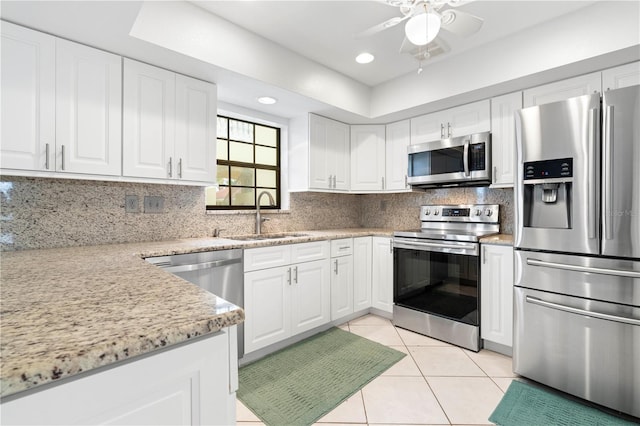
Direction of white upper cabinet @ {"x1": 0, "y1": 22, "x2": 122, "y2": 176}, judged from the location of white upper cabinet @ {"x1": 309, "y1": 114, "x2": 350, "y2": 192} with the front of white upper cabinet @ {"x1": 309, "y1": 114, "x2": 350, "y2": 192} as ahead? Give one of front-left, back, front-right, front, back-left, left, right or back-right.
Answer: right

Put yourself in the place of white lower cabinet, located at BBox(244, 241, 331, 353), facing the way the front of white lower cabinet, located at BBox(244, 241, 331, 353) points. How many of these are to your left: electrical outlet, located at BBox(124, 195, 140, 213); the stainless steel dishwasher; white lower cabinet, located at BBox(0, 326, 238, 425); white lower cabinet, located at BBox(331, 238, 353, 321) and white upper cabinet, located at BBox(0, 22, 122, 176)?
1

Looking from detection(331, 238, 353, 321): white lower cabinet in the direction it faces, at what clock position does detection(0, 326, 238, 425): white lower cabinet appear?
detection(0, 326, 238, 425): white lower cabinet is roughly at 2 o'clock from detection(331, 238, 353, 321): white lower cabinet.

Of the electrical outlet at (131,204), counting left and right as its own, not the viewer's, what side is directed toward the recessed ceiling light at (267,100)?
left

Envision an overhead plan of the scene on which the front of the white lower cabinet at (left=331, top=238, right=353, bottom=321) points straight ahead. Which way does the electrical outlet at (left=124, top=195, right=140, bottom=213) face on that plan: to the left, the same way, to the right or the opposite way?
the same way

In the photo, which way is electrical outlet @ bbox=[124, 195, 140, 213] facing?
toward the camera

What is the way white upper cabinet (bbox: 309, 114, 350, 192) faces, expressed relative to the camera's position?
facing the viewer and to the right of the viewer

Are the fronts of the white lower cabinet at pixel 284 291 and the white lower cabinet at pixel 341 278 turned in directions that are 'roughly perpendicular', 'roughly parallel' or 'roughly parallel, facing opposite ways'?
roughly parallel

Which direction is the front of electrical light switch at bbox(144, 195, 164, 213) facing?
toward the camera

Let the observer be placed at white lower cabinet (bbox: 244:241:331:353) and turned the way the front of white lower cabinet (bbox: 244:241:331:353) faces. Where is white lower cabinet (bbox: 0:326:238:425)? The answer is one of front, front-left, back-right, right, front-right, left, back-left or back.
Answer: front-right

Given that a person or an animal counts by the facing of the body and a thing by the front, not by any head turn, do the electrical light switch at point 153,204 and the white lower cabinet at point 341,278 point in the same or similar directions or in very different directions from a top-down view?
same or similar directions

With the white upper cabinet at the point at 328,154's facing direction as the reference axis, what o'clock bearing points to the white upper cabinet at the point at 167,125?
the white upper cabinet at the point at 167,125 is roughly at 3 o'clock from the white upper cabinet at the point at 328,154.

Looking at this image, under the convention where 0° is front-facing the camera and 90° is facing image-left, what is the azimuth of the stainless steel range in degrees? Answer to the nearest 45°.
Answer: approximately 45°

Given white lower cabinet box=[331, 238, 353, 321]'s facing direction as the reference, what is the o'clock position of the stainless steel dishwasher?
The stainless steel dishwasher is roughly at 3 o'clock from the white lower cabinet.

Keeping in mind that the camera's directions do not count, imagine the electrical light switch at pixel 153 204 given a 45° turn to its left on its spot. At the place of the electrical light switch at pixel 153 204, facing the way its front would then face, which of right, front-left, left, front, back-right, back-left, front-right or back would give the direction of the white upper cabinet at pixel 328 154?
front-left

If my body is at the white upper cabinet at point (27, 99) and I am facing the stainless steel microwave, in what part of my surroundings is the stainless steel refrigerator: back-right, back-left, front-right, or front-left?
front-right

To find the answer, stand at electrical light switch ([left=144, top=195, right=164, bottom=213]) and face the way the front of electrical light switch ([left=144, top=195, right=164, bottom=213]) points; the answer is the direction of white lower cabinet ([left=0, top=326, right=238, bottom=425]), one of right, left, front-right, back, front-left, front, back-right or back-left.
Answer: front
